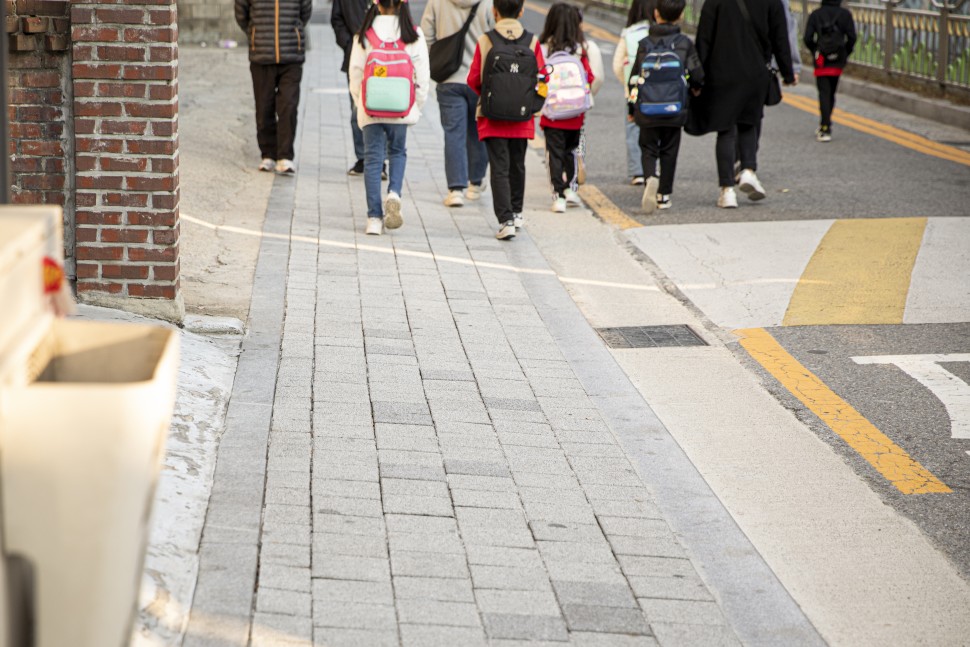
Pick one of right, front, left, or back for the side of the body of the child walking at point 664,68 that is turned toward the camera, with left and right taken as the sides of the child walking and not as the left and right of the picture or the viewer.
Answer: back

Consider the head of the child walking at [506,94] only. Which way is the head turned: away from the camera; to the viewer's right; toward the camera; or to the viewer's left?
away from the camera

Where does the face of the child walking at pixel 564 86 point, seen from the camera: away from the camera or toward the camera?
away from the camera

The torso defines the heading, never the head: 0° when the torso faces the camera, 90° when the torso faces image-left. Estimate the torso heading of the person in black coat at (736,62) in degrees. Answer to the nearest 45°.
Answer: approximately 180°

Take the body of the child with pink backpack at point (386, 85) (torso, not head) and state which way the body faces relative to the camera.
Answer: away from the camera

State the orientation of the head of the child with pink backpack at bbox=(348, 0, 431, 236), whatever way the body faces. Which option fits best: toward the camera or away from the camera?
away from the camera

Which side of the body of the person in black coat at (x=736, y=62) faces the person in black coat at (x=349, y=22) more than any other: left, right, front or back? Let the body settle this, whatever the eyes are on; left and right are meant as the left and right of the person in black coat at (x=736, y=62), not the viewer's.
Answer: left

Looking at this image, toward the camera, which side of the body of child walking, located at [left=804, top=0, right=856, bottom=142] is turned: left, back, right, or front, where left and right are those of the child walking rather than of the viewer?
back
